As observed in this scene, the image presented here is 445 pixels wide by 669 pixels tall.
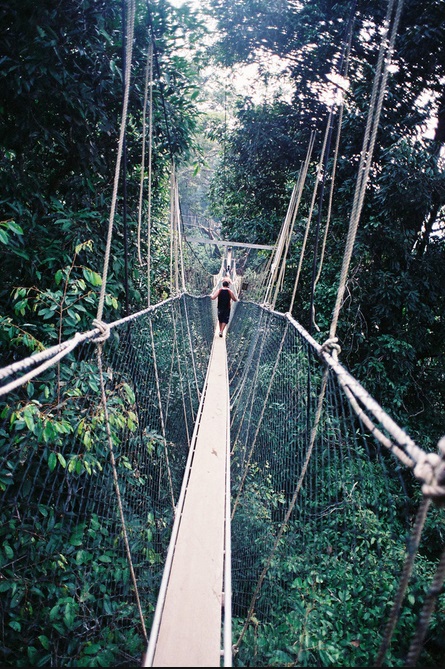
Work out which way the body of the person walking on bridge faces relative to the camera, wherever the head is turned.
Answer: away from the camera
